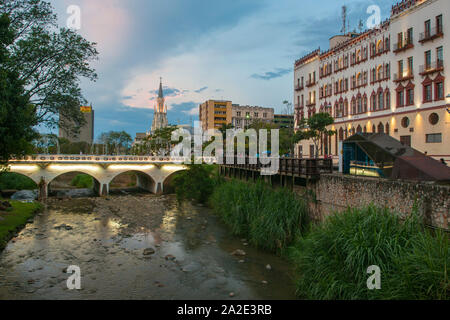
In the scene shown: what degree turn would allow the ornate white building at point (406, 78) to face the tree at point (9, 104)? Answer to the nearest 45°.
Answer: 0° — it already faces it

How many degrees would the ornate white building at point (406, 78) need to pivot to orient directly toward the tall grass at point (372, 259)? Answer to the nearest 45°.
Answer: approximately 45° to its left

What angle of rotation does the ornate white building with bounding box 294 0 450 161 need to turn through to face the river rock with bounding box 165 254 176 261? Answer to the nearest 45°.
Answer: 0° — it already faces it

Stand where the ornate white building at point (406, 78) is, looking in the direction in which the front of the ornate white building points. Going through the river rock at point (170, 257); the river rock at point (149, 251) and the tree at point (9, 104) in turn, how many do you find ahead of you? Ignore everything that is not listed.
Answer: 3

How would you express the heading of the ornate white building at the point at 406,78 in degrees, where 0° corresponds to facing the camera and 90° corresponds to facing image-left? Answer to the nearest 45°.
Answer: approximately 45°

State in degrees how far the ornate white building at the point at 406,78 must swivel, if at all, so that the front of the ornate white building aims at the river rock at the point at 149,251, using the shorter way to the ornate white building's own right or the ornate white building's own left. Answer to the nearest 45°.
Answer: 0° — it already faces it

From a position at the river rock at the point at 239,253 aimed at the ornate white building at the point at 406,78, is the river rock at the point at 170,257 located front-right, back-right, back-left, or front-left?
back-left
